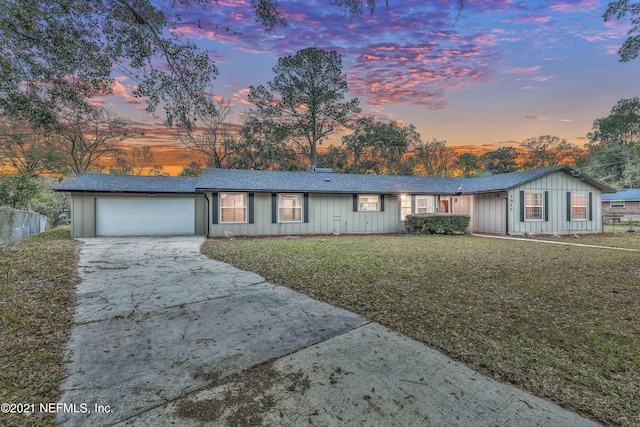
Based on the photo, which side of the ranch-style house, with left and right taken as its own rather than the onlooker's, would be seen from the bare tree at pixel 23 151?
right

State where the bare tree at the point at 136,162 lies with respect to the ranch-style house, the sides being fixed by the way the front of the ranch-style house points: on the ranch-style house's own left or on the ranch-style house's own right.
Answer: on the ranch-style house's own right

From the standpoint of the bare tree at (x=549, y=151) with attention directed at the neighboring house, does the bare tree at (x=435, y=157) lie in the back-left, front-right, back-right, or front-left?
front-right

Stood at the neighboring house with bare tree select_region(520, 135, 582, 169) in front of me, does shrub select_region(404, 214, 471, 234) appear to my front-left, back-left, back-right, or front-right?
back-left

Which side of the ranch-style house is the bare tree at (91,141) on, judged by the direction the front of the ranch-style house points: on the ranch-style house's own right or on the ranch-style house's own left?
on the ranch-style house's own right

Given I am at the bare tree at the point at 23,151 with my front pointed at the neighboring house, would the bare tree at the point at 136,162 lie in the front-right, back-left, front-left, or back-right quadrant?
front-left

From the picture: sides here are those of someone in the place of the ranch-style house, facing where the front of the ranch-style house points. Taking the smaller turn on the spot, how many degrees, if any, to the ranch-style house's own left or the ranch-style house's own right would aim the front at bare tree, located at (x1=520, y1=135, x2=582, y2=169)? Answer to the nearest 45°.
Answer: approximately 135° to the ranch-style house's own left

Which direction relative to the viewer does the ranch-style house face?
toward the camera

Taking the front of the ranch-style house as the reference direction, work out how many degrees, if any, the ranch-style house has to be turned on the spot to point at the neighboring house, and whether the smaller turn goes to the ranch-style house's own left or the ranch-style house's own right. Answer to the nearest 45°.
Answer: approximately 135° to the ranch-style house's own left

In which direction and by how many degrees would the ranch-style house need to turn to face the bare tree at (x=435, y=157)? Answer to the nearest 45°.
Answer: approximately 135° to its left

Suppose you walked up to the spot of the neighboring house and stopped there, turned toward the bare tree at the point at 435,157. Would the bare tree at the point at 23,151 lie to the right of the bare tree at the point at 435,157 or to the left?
left
